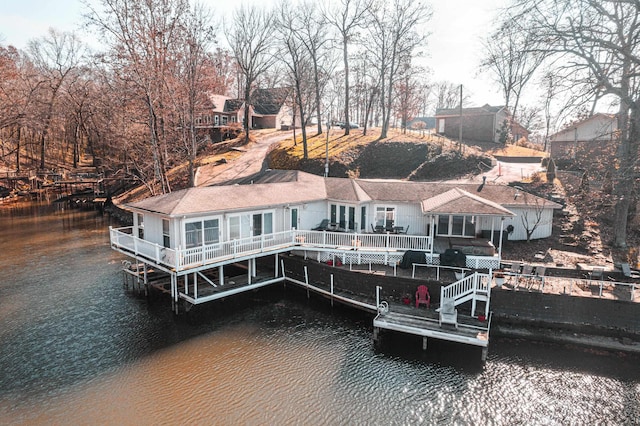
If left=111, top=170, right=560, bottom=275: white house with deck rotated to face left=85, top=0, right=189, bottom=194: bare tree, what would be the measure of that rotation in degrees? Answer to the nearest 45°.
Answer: approximately 135° to its right

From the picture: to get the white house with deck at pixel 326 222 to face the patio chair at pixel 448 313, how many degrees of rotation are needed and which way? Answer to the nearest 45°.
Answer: approximately 45° to its left

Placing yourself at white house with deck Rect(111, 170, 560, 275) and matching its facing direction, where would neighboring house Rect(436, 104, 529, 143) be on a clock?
The neighboring house is roughly at 7 o'clock from the white house with deck.

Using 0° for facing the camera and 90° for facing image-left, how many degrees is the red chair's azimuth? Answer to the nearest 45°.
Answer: approximately 0°

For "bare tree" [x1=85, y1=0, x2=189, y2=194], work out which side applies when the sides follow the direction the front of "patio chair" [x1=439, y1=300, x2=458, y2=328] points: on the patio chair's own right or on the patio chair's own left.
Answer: on the patio chair's own right

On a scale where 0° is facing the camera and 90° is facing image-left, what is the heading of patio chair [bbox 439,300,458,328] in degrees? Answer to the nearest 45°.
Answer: approximately 0°

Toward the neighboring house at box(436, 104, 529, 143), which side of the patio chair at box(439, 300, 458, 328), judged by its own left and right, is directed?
back

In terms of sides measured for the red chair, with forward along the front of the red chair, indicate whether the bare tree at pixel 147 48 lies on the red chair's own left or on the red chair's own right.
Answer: on the red chair's own right

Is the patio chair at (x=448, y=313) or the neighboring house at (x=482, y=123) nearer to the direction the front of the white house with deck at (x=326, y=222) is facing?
the patio chair

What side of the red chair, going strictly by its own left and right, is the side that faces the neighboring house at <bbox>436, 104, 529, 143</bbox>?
back
